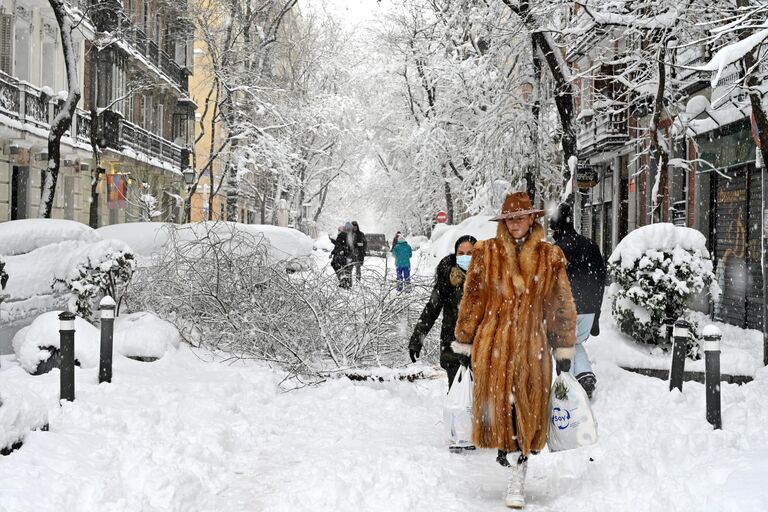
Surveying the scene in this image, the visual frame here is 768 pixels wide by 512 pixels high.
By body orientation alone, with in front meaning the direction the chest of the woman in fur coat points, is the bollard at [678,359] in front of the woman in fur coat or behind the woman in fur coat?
behind

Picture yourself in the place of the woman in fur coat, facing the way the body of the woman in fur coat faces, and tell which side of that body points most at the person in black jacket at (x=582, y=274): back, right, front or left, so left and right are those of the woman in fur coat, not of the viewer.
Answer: back

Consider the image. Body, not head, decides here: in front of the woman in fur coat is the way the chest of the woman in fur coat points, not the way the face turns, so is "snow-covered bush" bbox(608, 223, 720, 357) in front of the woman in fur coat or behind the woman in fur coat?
behind

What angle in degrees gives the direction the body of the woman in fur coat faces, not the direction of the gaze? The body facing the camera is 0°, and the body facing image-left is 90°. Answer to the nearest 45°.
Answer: approximately 0°

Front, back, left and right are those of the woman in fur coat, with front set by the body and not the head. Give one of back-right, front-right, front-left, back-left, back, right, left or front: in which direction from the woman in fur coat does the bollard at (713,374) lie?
back-left

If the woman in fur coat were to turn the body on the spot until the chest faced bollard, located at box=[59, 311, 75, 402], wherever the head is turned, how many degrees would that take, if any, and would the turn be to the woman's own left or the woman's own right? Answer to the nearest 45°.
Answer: approximately 90° to the woman's own right

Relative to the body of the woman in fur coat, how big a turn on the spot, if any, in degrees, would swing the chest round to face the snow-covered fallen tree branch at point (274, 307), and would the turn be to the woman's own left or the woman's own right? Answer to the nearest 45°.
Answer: approximately 135° to the woman's own right
